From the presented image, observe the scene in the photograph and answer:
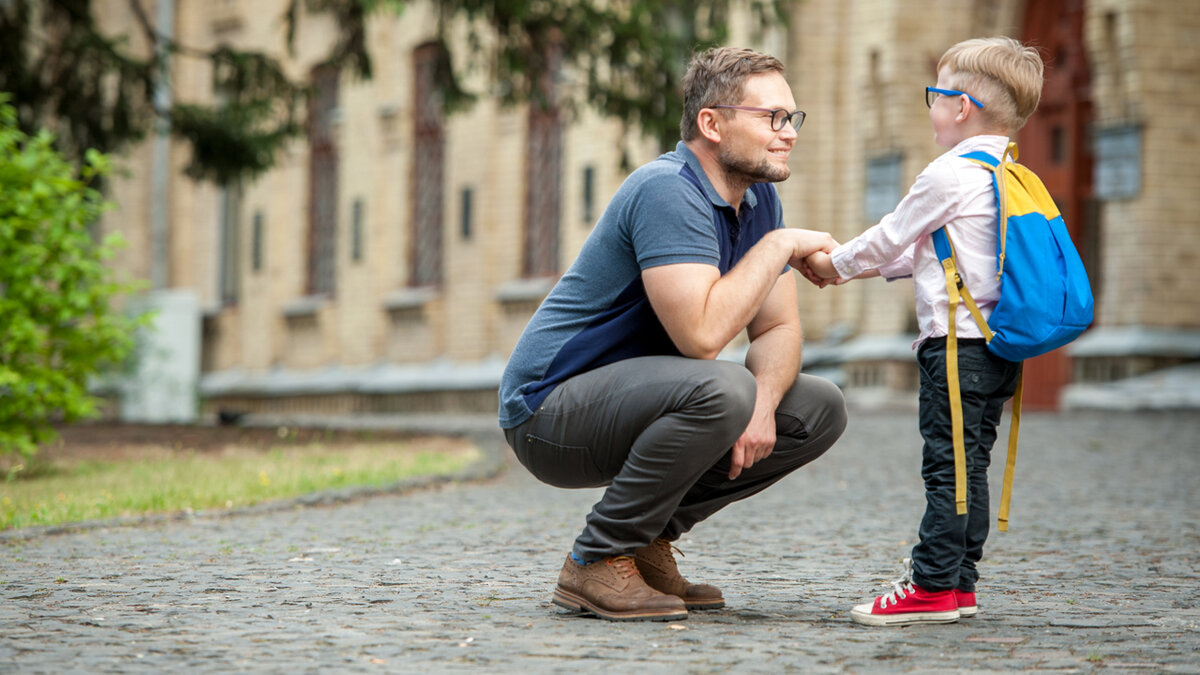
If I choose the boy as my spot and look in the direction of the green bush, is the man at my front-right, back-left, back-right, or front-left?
front-left

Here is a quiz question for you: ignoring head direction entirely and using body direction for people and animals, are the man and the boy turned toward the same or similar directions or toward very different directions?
very different directions

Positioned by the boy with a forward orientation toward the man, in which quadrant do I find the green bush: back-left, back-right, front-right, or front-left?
front-right

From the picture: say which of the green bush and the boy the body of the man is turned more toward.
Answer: the boy

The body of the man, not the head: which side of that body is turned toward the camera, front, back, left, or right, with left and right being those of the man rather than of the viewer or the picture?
right

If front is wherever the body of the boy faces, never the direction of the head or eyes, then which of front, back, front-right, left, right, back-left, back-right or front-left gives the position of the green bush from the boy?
front-right

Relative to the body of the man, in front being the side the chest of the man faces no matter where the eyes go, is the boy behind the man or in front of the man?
in front

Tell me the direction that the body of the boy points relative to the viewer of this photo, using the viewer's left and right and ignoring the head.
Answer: facing to the left of the viewer

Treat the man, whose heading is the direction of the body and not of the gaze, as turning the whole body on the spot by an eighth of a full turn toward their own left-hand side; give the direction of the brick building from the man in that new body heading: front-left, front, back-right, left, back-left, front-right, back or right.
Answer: front-left

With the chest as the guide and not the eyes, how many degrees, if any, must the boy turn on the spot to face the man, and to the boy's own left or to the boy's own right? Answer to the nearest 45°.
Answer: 0° — they already face them

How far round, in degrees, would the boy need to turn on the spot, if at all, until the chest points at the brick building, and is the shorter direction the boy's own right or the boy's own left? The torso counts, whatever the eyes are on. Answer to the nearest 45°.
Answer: approximately 90° to the boy's own right

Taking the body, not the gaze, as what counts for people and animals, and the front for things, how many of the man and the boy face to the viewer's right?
1

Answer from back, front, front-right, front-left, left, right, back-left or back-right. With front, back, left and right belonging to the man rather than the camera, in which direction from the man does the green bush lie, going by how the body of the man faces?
back-left
